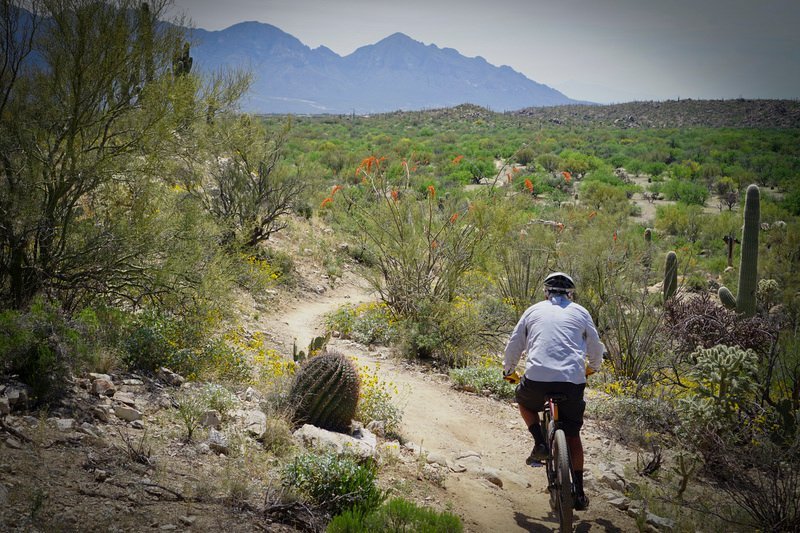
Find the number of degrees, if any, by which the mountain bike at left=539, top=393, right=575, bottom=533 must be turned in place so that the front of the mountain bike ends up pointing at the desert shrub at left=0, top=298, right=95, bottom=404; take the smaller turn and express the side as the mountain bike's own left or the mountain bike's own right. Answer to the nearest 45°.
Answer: approximately 90° to the mountain bike's own left

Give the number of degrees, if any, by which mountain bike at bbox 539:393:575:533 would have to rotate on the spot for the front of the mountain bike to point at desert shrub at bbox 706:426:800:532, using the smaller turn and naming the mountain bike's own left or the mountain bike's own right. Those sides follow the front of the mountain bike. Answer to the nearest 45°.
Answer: approximately 45° to the mountain bike's own right

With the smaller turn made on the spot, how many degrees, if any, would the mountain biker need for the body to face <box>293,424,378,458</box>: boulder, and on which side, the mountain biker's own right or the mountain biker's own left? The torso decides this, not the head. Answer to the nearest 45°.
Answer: approximately 90° to the mountain biker's own left

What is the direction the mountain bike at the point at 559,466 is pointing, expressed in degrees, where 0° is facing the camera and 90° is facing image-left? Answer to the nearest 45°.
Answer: approximately 180°

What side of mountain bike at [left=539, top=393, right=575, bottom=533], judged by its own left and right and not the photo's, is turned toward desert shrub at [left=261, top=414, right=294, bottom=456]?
left

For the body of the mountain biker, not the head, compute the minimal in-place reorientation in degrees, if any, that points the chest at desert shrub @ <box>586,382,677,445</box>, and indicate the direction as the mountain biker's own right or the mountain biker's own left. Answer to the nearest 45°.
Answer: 0° — they already face it

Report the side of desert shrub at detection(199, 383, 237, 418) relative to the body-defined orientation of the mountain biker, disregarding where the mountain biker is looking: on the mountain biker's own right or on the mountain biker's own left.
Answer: on the mountain biker's own left

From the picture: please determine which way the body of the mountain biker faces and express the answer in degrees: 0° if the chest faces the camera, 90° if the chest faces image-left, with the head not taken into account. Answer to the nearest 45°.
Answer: approximately 180°
